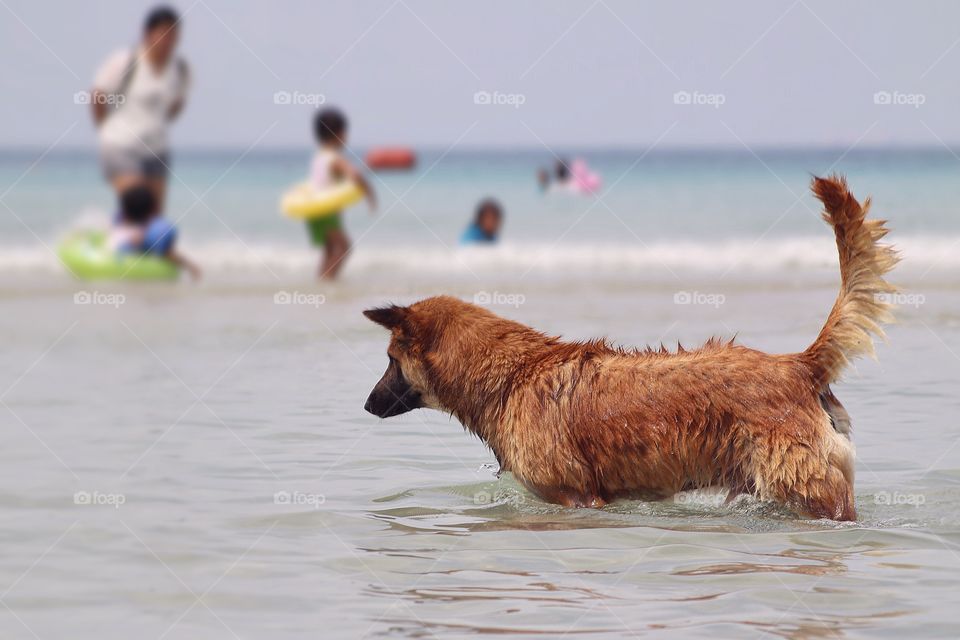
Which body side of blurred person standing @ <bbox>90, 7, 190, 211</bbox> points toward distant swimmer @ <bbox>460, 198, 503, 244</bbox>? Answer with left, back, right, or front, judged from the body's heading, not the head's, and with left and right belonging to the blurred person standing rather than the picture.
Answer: left

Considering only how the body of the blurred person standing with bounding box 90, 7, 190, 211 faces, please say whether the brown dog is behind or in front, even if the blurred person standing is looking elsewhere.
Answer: in front

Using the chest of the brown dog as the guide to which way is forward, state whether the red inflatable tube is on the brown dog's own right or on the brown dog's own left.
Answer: on the brown dog's own right

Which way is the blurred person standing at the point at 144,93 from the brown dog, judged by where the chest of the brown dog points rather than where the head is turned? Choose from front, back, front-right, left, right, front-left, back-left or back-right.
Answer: front-right

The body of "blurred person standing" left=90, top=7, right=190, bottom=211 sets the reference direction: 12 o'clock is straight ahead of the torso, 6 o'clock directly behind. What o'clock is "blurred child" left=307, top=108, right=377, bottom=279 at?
The blurred child is roughly at 10 o'clock from the blurred person standing.

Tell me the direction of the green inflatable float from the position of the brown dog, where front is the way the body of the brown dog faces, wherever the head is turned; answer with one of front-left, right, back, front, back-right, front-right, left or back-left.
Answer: front-right

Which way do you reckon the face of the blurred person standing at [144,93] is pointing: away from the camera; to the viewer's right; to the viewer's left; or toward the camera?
toward the camera

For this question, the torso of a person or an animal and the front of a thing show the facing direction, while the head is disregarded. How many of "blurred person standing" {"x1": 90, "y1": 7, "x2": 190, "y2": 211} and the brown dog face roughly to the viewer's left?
1

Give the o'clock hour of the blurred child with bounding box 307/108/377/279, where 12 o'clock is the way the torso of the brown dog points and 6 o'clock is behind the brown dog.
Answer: The blurred child is roughly at 2 o'clock from the brown dog.

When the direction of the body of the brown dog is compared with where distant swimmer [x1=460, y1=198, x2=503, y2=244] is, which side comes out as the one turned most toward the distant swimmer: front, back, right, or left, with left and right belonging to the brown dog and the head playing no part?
right

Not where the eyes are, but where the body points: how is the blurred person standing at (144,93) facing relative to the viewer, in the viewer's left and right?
facing the viewer and to the right of the viewer

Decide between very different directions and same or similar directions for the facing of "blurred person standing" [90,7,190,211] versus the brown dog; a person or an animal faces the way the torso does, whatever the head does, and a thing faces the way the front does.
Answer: very different directions

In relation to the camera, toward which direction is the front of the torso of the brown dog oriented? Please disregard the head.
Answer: to the viewer's left
